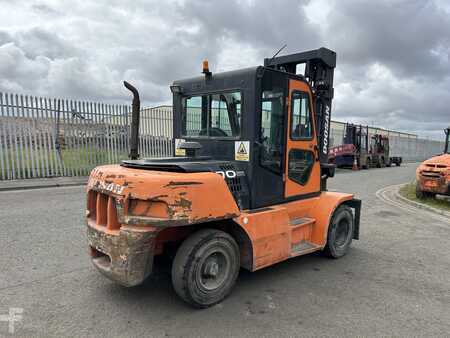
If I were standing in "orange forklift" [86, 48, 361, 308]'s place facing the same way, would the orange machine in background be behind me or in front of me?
in front

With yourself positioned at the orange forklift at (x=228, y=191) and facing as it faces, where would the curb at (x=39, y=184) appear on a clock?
The curb is roughly at 9 o'clock from the orange forklift.

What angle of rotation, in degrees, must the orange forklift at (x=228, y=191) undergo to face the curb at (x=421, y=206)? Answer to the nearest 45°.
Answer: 0° — it already faces it

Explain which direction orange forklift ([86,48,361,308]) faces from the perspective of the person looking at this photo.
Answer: facing away from the viewer and to the right of the viewer

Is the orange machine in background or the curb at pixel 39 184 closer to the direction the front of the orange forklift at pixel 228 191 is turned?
the orange machine in background

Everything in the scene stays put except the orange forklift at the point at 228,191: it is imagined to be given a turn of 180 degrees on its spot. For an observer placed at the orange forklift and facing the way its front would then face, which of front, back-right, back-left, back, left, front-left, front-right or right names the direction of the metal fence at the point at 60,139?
right
